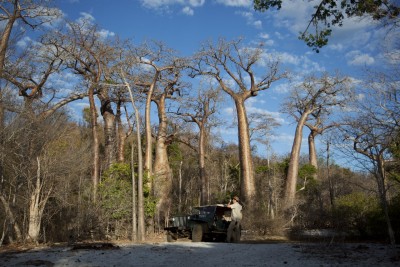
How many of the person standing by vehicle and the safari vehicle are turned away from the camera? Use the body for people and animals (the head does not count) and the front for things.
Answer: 0

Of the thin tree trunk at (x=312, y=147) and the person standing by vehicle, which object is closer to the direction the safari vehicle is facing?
the person standing by vehicle

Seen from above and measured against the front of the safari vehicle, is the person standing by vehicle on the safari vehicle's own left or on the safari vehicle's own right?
on the safari vehicle's own left
